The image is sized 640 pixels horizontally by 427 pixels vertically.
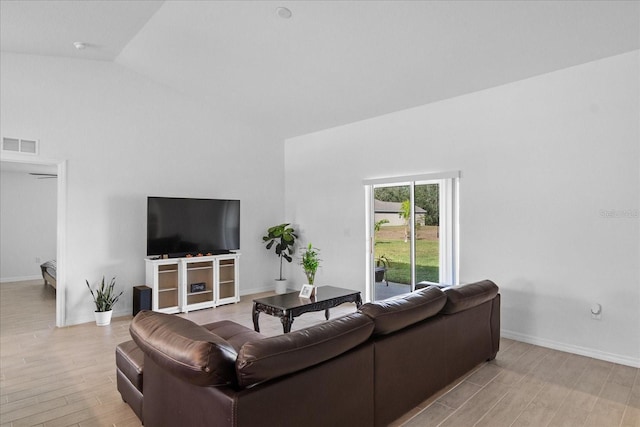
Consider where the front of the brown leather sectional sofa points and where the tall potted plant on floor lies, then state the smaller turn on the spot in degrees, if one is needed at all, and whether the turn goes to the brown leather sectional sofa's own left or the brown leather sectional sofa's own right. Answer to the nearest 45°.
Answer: approximately 45° to the brown leather sectional sofa's own right

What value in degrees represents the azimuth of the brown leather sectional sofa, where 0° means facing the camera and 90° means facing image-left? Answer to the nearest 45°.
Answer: approximately 135°

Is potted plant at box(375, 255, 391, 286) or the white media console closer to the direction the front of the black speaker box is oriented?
the potted plant

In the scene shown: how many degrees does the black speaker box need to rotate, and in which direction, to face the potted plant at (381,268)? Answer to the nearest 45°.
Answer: approximately 45° to its left

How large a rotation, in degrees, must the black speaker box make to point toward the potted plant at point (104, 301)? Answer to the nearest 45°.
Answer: approximately 135° to its right

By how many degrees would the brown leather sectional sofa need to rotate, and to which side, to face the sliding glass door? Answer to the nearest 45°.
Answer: approximately 90° to its right

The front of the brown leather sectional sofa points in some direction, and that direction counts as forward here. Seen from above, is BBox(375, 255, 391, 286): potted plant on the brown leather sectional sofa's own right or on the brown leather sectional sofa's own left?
on the brown leather sectional sofa's own right
